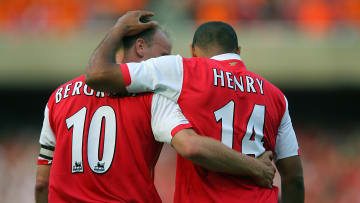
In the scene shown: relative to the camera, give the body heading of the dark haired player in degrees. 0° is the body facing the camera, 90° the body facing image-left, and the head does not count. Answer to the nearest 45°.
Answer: approximately 180°

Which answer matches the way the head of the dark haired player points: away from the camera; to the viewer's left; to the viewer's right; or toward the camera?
away from the camera
